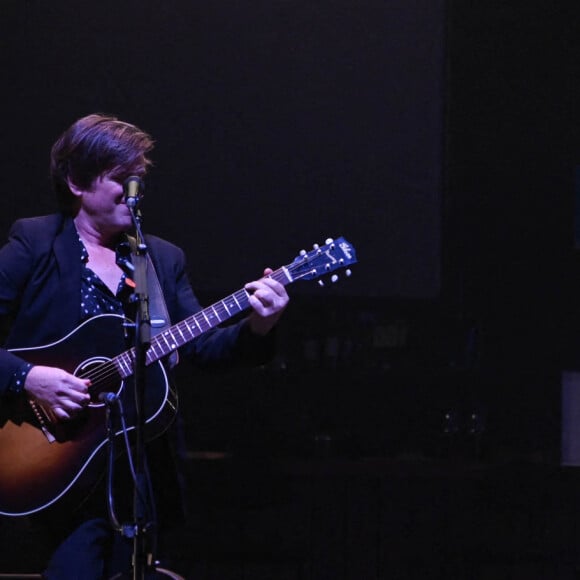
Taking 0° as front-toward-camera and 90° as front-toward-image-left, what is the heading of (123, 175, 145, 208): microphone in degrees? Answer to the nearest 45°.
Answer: approximately 180°
